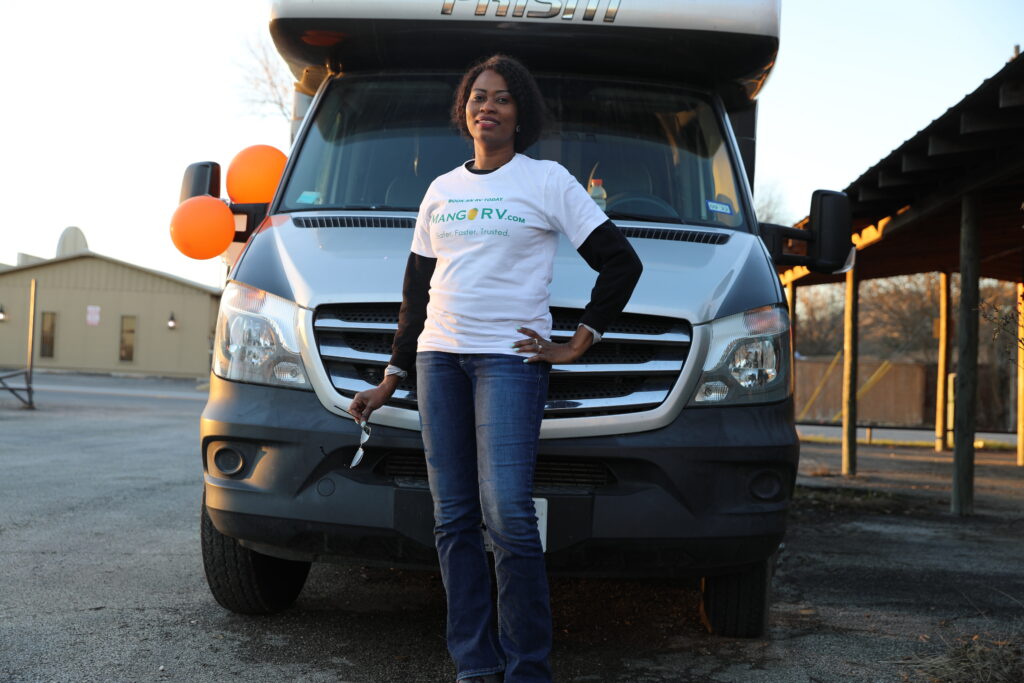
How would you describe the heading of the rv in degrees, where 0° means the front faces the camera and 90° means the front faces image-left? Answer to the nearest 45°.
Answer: approximately 0°

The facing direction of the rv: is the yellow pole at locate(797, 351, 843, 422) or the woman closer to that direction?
the woman

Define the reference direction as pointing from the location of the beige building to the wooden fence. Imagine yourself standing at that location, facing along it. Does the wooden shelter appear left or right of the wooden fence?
right

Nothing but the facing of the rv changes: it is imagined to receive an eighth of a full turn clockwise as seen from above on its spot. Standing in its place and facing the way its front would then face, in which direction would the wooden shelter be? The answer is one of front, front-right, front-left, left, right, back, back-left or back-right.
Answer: back

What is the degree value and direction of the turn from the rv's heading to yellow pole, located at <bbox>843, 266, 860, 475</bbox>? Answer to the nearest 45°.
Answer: approximately 135° to its left

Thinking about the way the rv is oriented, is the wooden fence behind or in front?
behind

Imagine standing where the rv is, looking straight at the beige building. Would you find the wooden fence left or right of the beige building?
right
